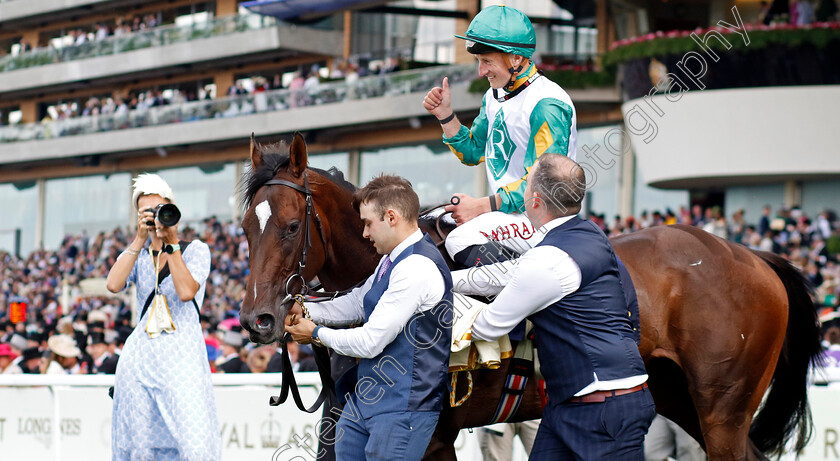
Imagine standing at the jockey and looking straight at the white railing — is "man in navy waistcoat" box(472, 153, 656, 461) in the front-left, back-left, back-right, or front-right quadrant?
back-left

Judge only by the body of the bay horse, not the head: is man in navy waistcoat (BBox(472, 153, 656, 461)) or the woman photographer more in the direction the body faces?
the woman photographer

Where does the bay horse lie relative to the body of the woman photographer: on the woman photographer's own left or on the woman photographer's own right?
on the woman photographer's own left

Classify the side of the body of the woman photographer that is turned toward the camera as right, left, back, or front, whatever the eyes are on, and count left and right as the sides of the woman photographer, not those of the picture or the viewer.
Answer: front

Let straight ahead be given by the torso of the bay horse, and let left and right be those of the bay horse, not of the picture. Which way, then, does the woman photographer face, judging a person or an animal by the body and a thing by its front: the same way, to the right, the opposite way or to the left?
to the left

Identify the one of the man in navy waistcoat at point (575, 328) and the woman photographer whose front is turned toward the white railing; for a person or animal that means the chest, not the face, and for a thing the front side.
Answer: the man in navy waistcoat

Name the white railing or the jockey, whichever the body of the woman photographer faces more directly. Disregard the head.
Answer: the jockey

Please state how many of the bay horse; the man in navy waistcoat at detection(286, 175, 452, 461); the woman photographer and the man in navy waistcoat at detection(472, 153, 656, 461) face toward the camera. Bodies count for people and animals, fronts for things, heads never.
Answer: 1

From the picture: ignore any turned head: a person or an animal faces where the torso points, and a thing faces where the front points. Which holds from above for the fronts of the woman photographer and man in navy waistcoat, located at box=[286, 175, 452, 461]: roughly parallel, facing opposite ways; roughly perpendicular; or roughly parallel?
roughly perpendicular

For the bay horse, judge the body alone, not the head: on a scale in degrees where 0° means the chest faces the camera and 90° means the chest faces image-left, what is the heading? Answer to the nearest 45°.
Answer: approximately 90°

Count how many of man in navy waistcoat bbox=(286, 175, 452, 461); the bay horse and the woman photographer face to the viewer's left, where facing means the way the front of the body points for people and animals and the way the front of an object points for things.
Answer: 2

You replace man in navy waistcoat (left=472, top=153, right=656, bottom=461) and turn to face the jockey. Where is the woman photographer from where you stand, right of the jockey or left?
left

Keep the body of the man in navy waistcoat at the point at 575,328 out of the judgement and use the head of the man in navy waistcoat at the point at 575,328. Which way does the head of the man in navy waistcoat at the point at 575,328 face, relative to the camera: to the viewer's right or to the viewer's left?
to the viewer's left

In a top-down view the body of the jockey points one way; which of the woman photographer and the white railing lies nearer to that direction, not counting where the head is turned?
the woman photographer

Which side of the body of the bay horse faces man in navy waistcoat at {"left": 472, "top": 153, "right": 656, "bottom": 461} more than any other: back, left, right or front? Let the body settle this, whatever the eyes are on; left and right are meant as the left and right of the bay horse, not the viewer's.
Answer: left
